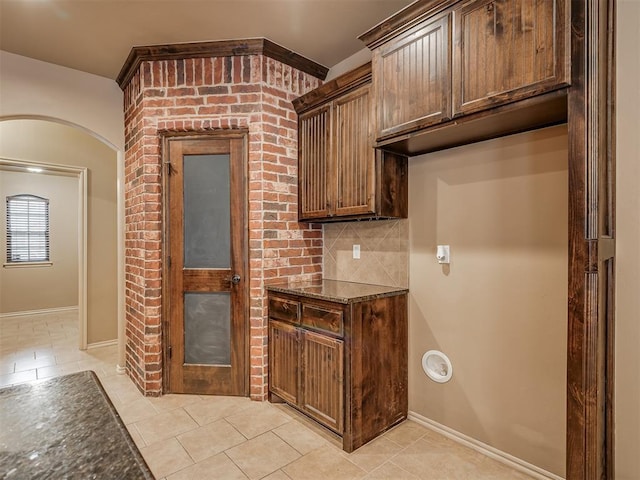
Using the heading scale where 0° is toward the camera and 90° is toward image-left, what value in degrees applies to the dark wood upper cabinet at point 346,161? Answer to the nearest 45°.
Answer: approximately 45°

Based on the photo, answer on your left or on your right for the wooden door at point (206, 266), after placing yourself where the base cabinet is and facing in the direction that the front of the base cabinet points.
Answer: on your right

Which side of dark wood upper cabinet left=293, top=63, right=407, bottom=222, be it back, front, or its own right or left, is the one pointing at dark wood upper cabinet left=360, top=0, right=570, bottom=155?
left

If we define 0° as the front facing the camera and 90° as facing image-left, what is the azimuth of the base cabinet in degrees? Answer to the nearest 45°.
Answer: approximately 45°

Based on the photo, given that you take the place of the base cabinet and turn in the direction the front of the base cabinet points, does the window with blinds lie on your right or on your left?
on your right
